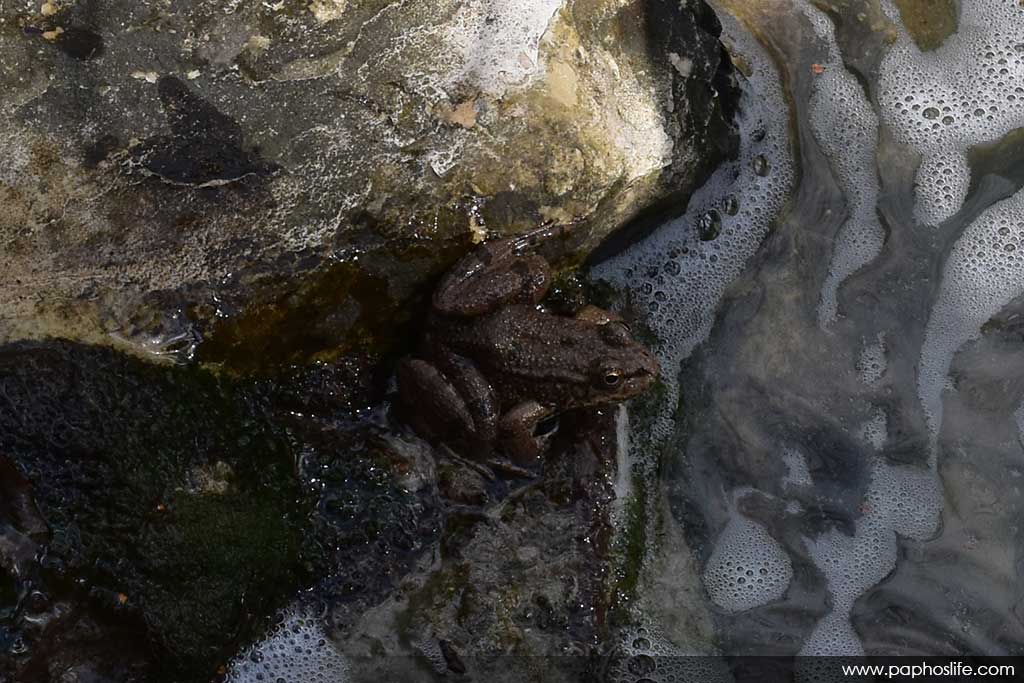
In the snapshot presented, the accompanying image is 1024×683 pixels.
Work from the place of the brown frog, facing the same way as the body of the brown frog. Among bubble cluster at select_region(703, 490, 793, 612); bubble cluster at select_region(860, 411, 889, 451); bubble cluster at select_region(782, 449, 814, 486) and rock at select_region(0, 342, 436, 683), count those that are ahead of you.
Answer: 3

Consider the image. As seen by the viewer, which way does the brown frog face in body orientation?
to the viewer's right

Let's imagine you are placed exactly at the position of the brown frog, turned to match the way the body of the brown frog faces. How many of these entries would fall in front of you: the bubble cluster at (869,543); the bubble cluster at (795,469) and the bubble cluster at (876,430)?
3

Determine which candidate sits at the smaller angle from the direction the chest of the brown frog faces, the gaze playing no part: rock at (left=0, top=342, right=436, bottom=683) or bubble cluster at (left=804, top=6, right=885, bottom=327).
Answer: the bubble cluster

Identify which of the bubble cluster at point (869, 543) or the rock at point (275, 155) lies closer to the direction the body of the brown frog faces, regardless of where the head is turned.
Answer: the bubble cluster
